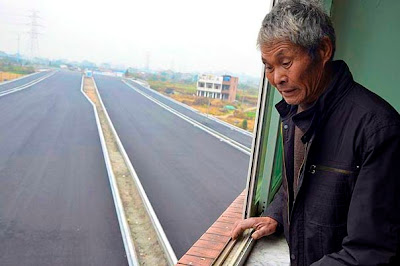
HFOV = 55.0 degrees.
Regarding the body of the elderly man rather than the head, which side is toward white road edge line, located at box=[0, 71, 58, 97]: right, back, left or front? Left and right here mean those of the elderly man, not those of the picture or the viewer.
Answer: right

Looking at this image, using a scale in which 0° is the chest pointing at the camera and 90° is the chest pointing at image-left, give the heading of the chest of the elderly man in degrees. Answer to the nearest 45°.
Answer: approximately 45°

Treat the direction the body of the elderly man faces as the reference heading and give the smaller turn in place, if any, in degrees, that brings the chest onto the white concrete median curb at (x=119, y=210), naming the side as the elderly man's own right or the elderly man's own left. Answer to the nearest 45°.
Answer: approximately 90° to the elderly man's own right

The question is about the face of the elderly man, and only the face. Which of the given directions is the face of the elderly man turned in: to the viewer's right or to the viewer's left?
to the viewer's left

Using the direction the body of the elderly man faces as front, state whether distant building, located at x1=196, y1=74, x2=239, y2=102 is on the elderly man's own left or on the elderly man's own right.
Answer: on the elderly man's own right
